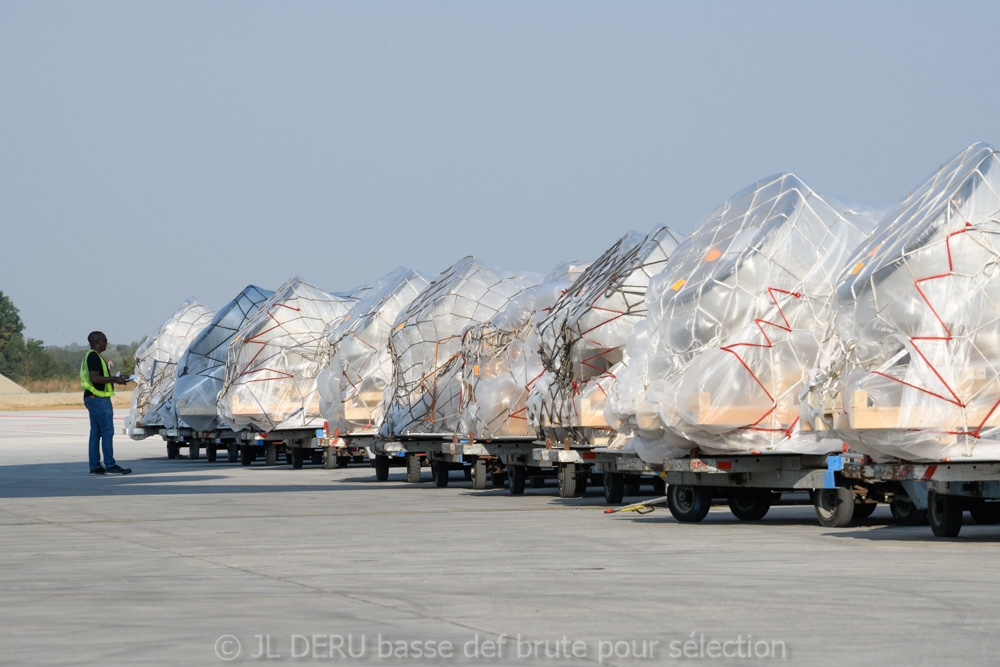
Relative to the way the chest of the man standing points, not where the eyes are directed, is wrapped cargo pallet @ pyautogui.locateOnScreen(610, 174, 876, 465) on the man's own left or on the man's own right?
on the man's own right

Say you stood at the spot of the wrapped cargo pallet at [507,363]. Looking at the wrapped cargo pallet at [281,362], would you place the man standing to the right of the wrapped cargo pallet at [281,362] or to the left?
left

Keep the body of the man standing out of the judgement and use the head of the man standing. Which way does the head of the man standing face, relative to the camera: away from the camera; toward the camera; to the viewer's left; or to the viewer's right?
to the viewer's right

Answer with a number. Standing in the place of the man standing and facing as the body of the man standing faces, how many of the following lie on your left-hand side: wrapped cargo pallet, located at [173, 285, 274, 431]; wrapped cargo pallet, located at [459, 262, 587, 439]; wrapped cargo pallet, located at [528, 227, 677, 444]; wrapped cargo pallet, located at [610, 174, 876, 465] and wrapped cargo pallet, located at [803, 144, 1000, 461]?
1

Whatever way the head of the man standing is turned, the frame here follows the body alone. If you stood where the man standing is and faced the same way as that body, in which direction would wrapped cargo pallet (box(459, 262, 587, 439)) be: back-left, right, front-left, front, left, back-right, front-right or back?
front-right

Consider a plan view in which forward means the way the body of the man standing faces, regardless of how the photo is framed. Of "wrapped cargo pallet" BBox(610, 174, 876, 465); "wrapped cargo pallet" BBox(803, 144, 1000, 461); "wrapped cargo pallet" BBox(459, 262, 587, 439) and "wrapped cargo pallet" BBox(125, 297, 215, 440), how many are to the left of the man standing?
1

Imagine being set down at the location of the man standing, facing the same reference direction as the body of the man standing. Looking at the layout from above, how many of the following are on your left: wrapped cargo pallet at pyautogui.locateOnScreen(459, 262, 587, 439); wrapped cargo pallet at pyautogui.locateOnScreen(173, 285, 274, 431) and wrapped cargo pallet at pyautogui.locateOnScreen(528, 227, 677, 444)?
1

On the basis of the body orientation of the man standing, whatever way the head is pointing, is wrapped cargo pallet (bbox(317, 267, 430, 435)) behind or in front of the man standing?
in front

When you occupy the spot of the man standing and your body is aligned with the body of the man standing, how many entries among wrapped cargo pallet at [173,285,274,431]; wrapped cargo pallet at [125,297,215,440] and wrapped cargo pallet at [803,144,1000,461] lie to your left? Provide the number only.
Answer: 2

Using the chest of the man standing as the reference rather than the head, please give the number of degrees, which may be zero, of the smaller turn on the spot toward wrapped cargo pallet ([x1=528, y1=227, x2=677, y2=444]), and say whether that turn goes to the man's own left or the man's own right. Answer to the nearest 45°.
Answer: approximately 45° to the man's own right

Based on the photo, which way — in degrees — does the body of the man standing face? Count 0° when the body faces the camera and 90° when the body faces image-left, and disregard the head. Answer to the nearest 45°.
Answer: approximately 270°

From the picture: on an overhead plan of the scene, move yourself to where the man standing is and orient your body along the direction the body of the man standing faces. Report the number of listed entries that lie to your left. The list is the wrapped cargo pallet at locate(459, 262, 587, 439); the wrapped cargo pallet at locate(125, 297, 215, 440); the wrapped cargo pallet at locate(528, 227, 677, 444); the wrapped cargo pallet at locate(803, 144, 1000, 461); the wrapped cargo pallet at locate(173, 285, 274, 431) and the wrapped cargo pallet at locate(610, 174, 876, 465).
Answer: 2

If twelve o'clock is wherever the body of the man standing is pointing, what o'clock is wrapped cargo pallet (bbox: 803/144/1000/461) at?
The wrapped cargo pallet is roughly at 2 o'clock from the man standing.

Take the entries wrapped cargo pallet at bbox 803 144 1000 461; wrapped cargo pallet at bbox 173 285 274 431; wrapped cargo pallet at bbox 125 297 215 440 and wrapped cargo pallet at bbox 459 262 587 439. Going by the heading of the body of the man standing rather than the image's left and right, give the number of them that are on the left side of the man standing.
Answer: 2

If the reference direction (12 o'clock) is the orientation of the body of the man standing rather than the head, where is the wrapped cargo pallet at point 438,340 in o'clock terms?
The wrapped cargo pallet is roughly at 12 o'clock from the man standing.
